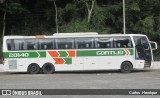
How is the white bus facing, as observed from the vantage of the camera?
facing to the right of the viewer

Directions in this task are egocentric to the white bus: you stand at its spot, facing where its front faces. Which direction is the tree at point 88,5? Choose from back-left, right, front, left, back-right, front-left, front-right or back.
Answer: left
